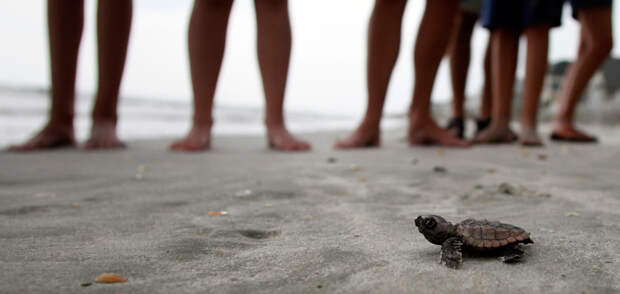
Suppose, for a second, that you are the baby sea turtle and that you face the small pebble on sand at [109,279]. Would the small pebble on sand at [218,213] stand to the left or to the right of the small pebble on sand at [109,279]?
right

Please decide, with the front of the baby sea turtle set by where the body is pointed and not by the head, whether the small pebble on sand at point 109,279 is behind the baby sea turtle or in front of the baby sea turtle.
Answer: in front

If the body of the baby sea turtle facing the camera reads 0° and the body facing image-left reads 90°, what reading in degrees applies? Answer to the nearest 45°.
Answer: approximately 90°

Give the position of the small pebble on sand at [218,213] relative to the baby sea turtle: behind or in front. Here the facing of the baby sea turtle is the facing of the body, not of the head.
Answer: in front
